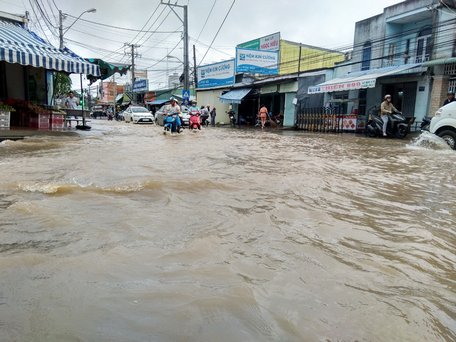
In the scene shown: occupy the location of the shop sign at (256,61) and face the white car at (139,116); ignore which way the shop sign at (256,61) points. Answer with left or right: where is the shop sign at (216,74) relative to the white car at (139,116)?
right

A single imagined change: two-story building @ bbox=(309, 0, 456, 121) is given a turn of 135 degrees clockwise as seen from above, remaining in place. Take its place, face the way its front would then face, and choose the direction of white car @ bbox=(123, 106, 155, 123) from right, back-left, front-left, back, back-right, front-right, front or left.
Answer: left

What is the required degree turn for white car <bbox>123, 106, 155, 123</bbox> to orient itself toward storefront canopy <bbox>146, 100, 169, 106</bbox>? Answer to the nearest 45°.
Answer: approximately 135° to its left

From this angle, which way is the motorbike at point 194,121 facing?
toward the camera

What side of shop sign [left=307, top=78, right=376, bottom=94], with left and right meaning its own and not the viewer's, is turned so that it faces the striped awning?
front

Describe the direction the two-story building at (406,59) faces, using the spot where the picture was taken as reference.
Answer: facing the viewer and to the left of the viewer

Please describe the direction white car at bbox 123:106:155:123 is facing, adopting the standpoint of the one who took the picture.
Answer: facing the viewer and to the right of the viewer

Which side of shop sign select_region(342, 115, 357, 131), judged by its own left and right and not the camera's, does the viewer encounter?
front

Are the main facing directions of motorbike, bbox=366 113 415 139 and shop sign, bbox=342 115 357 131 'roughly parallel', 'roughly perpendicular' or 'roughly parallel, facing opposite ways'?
roughly perpendicular

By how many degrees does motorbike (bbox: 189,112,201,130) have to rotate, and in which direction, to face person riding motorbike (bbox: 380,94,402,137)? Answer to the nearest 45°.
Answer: approximately 45° to its left
